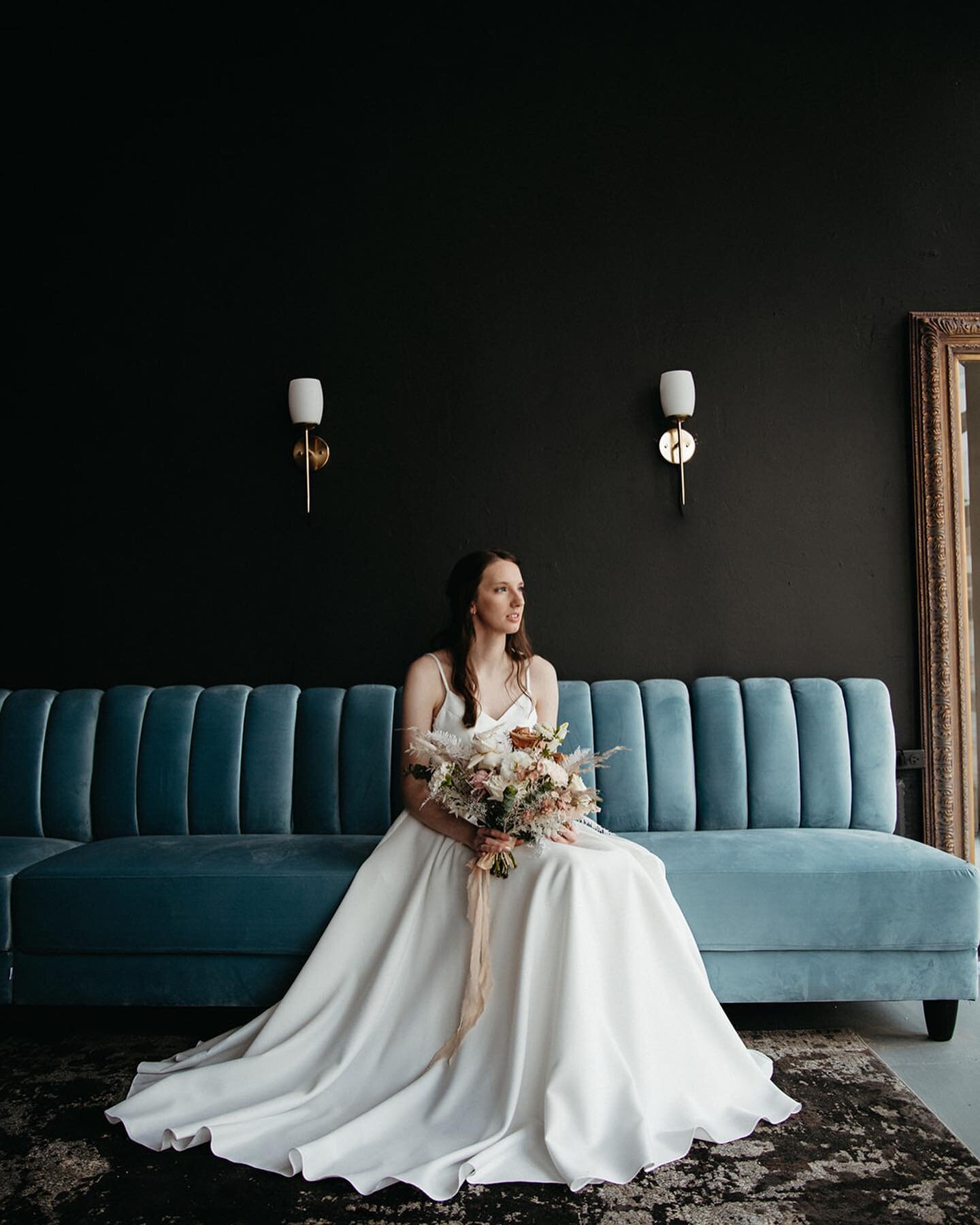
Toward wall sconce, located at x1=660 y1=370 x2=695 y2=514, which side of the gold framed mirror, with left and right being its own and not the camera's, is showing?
right

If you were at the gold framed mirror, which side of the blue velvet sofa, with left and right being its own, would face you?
left

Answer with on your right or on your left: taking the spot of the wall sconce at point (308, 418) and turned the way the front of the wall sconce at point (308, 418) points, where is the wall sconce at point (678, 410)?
on your left

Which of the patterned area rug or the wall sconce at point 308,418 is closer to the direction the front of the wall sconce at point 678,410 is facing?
the patterned area rug

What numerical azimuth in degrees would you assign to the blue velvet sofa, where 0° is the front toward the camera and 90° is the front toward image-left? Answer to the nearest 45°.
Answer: approximately 0°
